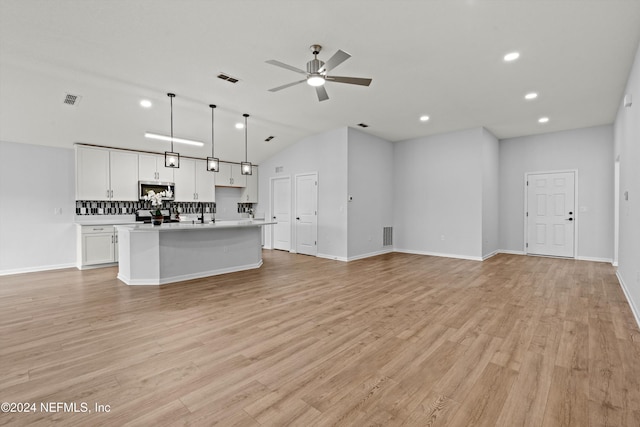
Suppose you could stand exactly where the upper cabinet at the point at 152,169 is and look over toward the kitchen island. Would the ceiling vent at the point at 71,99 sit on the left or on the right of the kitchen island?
right

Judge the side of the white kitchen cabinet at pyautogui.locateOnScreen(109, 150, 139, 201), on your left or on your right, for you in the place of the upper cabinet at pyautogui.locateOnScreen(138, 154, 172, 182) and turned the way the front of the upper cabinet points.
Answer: on your right

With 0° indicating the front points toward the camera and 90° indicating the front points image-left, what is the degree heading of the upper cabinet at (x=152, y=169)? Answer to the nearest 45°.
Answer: approximately 0°

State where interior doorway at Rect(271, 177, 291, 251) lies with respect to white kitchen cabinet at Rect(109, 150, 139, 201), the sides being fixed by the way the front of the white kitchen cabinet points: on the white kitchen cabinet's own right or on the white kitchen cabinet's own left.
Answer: on the white kitchen cabinet's own left

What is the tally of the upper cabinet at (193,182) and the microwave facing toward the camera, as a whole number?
2

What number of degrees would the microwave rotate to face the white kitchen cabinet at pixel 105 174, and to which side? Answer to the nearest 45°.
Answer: approximately 90° to its right

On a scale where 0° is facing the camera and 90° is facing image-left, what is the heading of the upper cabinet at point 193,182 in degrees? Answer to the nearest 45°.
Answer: approximately 0°
